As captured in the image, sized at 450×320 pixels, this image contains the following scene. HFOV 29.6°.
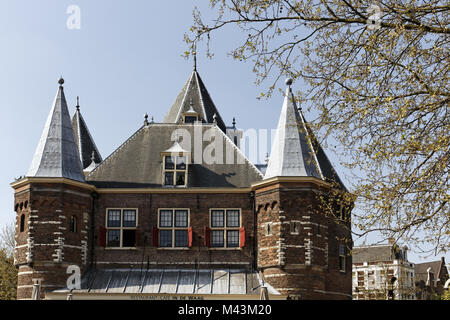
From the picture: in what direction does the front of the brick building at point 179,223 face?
toward the camera
